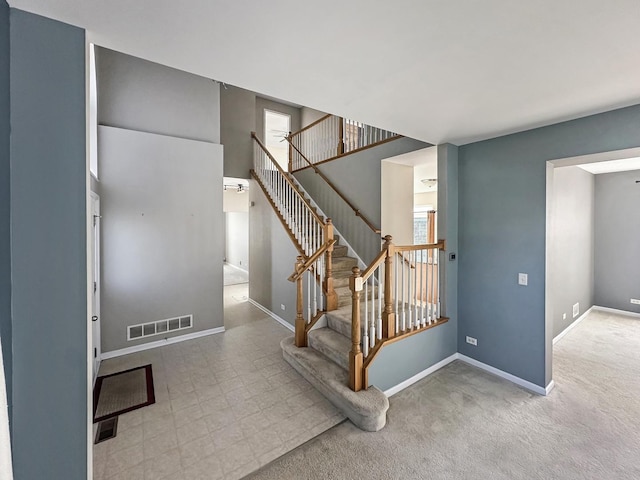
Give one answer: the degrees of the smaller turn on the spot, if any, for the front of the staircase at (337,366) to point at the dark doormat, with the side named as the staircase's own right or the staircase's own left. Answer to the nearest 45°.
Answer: approximately 45° to the staircase's own right

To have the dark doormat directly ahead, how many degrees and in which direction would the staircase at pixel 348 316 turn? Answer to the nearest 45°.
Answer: approximately 45° to its right

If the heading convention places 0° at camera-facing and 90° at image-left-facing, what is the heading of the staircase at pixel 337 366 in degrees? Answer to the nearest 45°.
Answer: approximately 45°
